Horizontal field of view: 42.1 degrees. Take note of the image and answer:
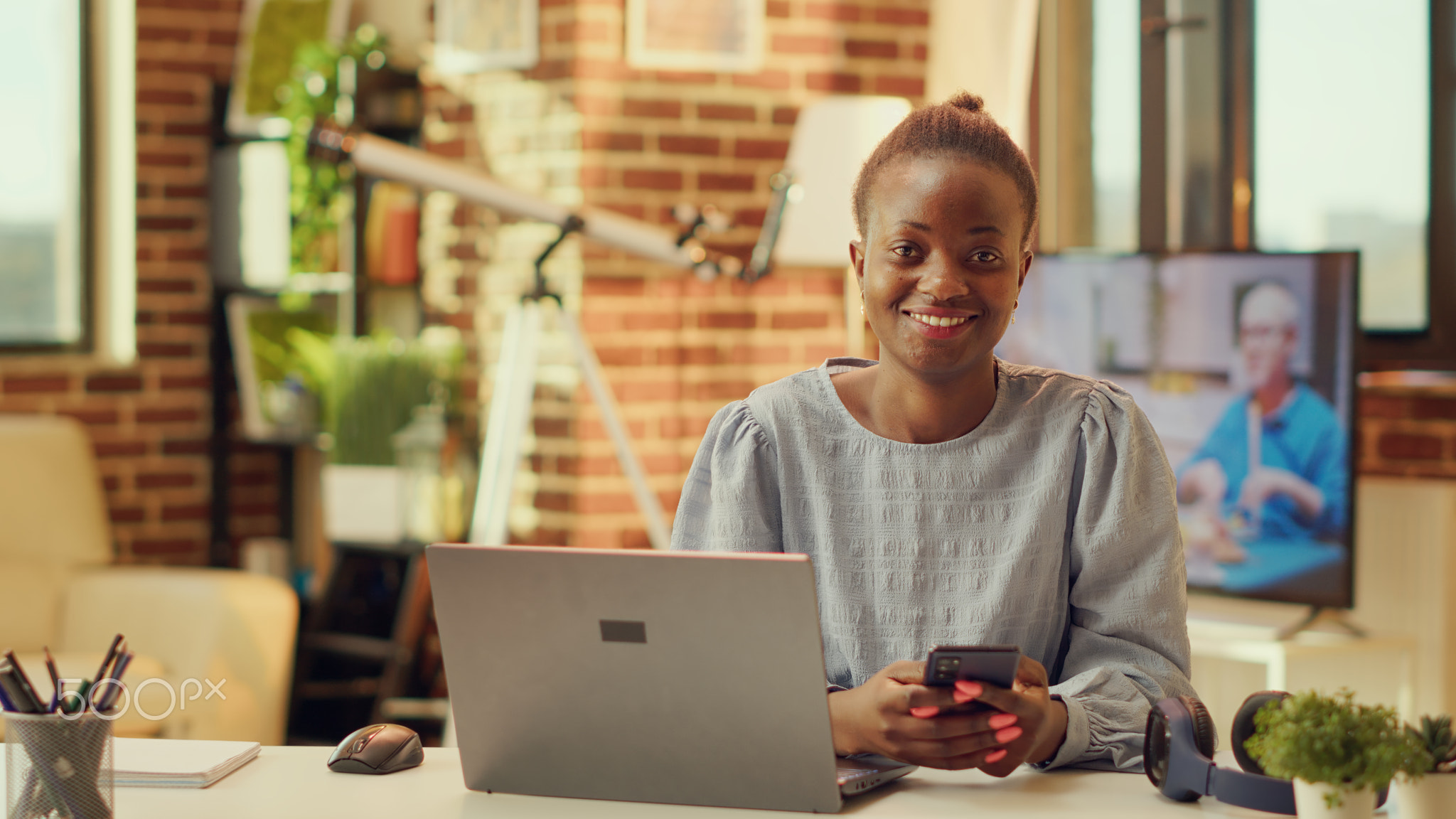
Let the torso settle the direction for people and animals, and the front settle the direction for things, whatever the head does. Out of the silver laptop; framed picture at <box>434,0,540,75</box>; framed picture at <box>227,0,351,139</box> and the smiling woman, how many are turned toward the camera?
3

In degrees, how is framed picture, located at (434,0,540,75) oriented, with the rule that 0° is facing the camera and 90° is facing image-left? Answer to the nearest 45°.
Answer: approximately 0°

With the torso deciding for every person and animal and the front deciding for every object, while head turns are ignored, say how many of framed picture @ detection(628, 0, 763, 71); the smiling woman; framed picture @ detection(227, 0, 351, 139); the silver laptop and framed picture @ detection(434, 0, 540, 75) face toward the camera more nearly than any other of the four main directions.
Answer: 4

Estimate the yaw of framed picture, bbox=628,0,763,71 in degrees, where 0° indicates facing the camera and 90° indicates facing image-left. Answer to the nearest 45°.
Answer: approximately 0°

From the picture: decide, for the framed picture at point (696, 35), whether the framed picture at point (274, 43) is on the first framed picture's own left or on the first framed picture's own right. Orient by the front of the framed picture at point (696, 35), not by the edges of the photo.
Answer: on the first framed picture's own right

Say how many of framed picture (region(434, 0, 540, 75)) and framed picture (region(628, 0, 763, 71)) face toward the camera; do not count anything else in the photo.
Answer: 2
